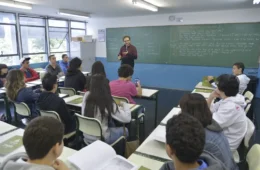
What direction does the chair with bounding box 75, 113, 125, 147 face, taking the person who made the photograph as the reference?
facing away from the viewer and to the right of the viewer

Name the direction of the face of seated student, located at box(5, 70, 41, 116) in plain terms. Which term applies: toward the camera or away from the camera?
away from the camera

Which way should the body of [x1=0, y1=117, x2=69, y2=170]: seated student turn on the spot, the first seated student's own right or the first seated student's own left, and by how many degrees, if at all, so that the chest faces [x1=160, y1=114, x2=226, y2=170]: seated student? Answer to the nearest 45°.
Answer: approximately 90° to the first seated student's own right

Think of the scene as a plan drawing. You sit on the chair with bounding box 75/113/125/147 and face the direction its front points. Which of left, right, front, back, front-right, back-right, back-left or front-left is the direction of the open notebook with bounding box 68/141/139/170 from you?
back-right

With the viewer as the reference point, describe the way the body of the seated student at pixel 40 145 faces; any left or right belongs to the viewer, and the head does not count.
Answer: facing away from the viewer and to the right of the viewer

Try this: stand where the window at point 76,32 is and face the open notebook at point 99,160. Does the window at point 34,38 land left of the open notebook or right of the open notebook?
right

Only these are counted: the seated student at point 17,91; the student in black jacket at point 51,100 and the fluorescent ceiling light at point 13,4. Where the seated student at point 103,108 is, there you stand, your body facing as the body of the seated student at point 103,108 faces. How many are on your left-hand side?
3

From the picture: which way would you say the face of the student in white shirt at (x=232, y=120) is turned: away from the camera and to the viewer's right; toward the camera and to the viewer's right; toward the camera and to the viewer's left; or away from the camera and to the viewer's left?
away from the camera and to the viewer's left

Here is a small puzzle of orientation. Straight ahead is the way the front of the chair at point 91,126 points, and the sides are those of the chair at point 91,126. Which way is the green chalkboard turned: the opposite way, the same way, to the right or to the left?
the opposite way

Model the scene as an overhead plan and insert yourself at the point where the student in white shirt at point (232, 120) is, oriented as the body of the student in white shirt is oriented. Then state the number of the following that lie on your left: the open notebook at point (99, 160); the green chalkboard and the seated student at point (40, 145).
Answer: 2

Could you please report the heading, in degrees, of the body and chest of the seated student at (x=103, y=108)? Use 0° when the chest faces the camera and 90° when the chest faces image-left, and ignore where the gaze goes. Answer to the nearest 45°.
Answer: approximately 225°

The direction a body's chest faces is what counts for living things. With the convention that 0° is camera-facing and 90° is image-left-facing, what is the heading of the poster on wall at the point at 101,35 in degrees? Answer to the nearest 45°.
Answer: approximately 0°

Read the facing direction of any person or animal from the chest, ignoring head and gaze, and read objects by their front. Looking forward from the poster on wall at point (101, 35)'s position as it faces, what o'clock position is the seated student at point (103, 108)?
The seated student is roughly at 12 o'clock from the poster on wall.
